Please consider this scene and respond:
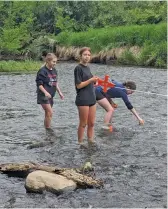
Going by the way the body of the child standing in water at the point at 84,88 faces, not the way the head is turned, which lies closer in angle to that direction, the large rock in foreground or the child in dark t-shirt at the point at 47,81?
the large rock in foreground

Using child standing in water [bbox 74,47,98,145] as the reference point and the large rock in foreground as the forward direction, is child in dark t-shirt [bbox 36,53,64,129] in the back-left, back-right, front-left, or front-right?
back-right

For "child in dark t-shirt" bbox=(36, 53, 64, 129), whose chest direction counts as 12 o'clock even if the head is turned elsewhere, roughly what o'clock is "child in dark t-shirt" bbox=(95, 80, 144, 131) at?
"child in dark t-shirt" bbox=(95, 80, 144, 131) is roughly at 10 o'clock from "child in dark t-shirt" bbox=(36, 53, 64, 129).

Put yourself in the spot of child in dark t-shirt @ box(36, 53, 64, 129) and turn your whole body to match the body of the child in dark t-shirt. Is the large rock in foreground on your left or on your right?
on your right

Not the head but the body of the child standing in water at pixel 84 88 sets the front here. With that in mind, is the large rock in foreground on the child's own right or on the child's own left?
on the child's own right

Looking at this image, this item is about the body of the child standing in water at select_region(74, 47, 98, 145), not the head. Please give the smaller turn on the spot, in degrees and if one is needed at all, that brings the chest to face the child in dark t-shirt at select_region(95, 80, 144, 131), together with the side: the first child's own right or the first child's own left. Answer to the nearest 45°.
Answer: approximately 135° to the first child's own left

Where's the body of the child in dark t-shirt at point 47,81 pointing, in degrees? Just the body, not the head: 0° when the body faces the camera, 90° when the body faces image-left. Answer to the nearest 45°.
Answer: approximately 315°

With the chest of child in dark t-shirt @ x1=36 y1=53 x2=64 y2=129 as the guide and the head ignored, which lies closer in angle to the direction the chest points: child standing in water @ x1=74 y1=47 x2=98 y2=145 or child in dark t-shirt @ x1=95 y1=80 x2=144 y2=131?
the child standing in water
